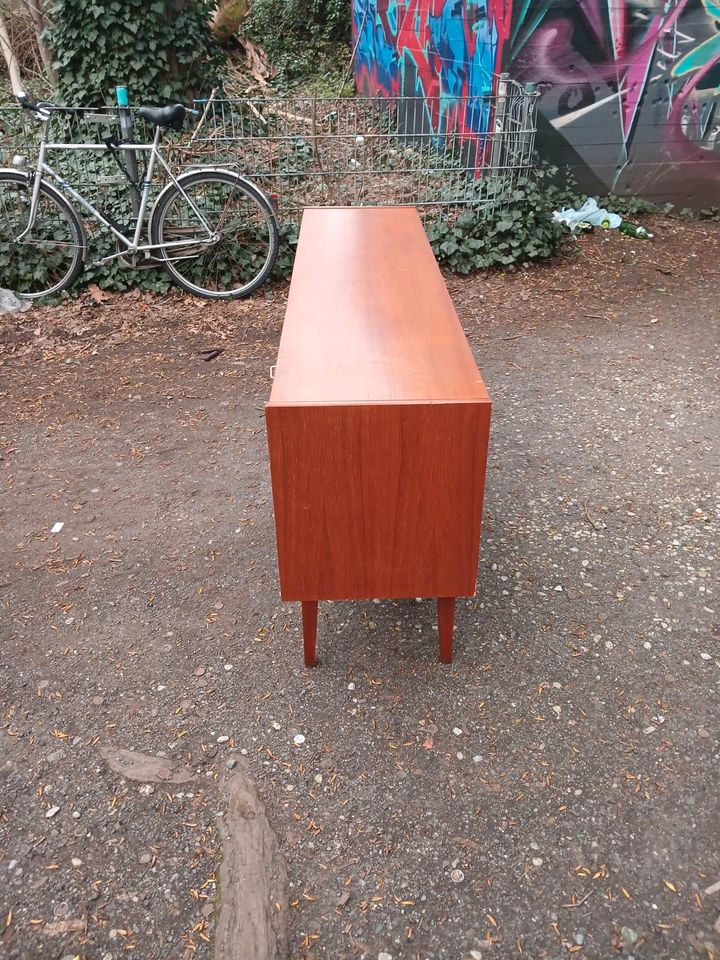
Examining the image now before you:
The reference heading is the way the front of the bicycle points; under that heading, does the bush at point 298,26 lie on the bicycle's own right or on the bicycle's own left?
on the bicycle's own right

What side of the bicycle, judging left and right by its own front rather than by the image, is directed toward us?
left

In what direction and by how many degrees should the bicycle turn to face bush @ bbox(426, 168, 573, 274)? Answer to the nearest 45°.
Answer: approximately 180°

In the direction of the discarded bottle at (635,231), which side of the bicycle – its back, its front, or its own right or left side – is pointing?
back

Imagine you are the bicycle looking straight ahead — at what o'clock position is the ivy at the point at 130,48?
The ivy is roughly at 3 o'clock from the bicycle.

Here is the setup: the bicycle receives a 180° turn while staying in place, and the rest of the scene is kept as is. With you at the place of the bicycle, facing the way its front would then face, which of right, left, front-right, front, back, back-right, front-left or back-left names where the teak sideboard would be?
right

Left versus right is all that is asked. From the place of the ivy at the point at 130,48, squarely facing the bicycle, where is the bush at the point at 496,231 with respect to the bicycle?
left
